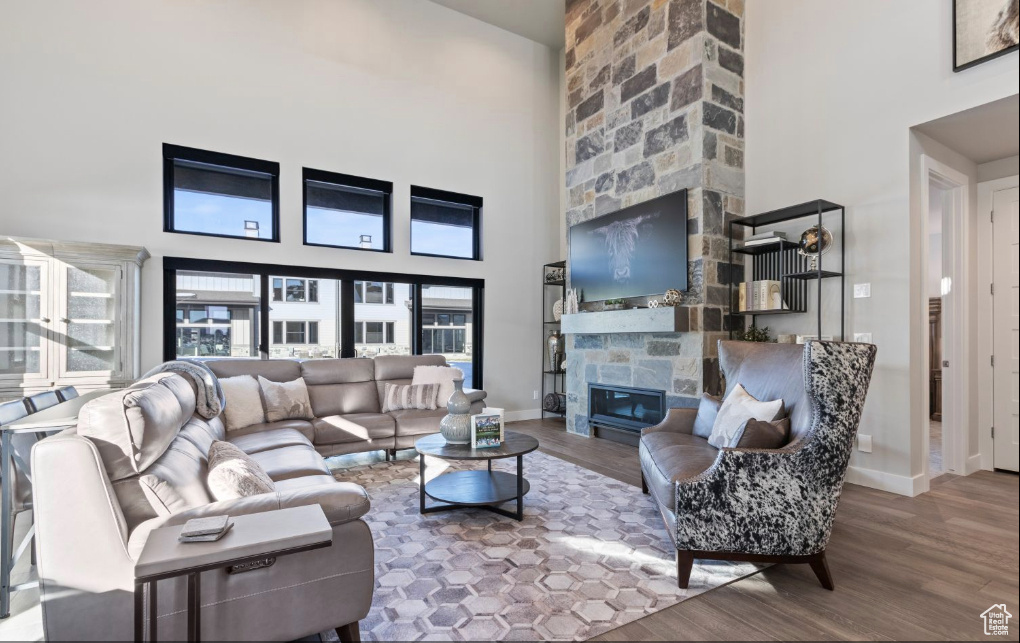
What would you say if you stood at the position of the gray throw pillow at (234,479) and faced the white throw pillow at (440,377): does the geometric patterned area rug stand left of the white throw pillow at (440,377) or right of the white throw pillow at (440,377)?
right

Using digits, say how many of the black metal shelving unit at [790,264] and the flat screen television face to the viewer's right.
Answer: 0

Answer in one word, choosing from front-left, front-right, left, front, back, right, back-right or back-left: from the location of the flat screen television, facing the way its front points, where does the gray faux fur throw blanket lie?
front

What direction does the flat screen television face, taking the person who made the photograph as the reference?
facing the viewer and to the left of the viewer

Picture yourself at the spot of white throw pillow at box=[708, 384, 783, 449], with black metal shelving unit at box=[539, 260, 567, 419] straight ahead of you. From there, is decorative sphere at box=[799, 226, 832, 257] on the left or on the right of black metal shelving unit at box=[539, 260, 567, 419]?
right

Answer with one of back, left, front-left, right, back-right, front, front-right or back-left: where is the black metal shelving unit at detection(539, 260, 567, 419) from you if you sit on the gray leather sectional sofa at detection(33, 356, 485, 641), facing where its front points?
left

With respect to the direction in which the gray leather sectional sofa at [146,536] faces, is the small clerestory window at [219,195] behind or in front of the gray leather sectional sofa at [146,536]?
behind

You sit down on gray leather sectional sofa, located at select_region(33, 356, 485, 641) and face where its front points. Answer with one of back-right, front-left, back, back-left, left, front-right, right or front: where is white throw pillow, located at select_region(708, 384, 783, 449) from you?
front-left

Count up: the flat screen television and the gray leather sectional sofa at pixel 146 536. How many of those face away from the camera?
0

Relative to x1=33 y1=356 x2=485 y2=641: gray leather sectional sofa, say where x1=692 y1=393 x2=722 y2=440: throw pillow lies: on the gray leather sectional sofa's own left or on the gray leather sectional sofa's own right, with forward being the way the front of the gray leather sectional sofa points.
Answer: on the gray leather sectional sofa's own left

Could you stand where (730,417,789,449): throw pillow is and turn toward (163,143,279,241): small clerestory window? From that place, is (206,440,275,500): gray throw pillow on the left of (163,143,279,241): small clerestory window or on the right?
left

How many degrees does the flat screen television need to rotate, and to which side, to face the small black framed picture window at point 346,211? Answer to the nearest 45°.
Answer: approximately 45° to its right

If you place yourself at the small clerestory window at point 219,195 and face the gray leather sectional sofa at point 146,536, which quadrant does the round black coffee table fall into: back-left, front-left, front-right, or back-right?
front-left
